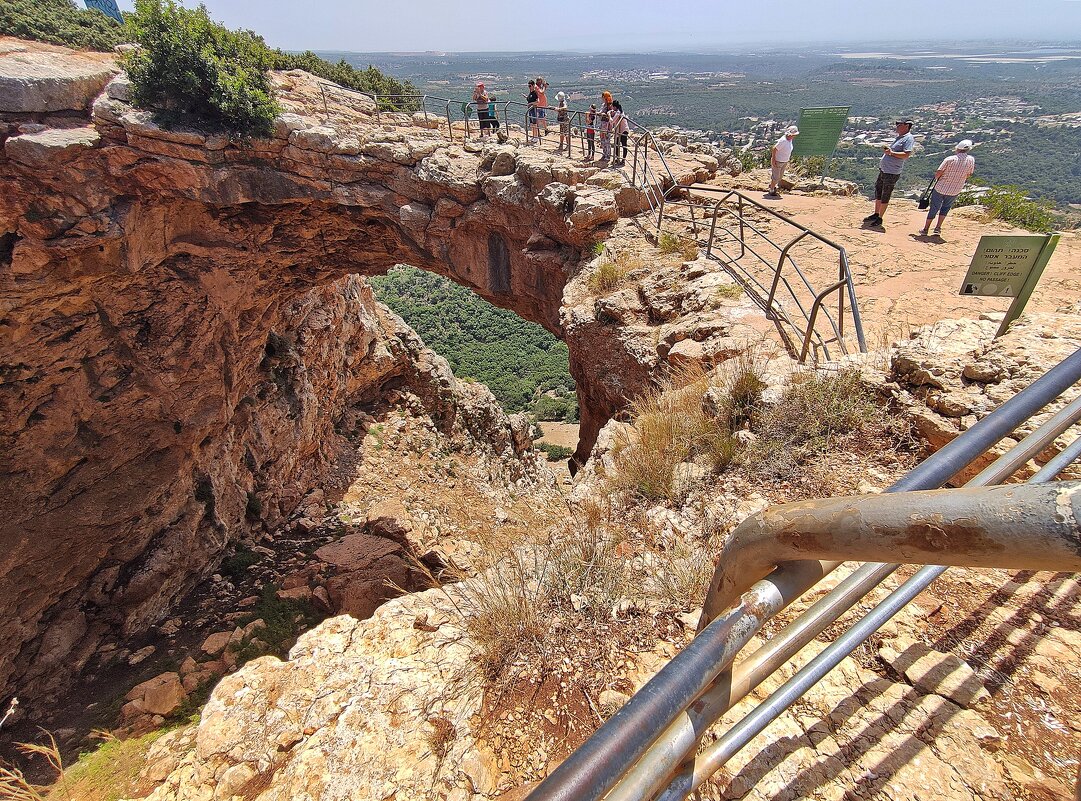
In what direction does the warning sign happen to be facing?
toward the camera

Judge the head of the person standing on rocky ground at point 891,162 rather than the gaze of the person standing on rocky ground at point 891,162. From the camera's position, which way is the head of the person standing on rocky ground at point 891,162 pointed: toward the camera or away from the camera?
toward the camera

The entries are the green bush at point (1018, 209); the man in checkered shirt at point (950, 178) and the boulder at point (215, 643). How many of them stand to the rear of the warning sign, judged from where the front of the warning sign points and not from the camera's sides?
2

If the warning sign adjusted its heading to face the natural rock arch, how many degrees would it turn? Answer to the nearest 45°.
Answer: approximately 90° to its right

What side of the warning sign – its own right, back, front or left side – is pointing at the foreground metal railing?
front

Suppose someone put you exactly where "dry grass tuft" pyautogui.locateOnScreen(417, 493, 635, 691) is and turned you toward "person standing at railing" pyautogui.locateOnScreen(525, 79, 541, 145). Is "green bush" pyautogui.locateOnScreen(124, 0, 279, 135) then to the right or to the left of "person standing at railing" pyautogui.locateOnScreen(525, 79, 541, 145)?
left

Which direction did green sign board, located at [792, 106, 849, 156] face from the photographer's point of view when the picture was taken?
facing the viewer

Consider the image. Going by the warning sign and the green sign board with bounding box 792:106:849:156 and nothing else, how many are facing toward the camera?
2
